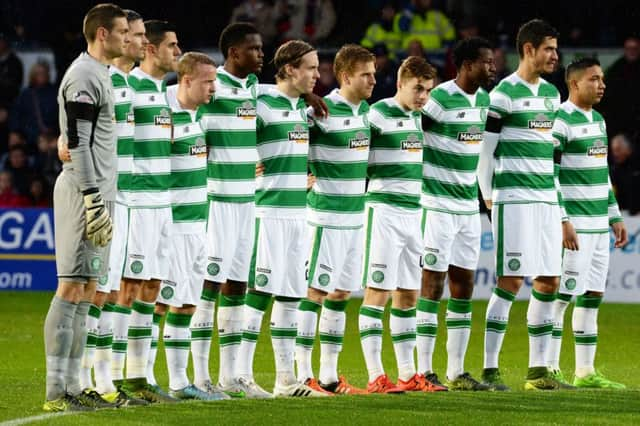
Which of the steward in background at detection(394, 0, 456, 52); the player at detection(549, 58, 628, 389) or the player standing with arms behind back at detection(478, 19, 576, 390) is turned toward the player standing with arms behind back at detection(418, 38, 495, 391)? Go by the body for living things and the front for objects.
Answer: the steward in background

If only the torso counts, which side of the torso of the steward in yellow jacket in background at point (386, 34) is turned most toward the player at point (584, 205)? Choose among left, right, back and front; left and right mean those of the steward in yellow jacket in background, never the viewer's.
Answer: front

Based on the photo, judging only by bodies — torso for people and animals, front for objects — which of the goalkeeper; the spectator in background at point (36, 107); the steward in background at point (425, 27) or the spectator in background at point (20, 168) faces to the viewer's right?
the goalkeeper

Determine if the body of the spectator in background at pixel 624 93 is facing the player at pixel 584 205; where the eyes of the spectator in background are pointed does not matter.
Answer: yes

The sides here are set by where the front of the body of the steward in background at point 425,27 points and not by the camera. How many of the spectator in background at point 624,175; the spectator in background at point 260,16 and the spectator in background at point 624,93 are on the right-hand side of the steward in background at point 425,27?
1

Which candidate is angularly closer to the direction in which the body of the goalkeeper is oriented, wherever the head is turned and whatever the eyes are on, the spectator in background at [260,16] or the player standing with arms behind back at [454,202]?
the player standing with arms behind back

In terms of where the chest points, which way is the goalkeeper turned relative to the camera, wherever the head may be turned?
to the viewer's right

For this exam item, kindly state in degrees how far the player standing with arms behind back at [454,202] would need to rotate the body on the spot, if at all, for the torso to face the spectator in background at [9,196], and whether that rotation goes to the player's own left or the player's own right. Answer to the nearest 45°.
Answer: approximately 180°

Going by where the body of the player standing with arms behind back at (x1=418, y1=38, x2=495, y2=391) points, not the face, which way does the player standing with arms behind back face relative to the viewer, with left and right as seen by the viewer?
facing the viewer and to the right of the viewer

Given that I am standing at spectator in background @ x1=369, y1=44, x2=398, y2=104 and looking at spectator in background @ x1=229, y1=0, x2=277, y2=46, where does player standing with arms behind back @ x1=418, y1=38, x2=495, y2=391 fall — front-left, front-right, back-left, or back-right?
back-left

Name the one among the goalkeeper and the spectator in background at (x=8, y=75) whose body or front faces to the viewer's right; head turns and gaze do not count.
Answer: the goalkeeper
